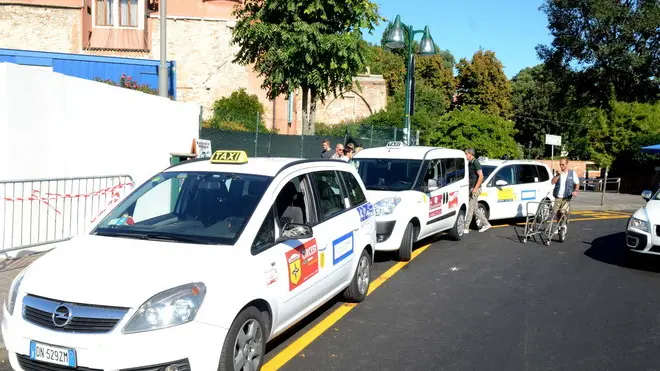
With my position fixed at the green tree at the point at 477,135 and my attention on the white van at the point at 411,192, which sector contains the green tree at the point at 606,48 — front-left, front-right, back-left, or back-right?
back-left

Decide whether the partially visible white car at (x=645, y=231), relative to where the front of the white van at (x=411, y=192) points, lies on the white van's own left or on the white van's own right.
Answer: on the white van's own left

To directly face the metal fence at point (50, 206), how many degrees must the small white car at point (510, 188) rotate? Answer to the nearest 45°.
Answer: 0° — it already faces it

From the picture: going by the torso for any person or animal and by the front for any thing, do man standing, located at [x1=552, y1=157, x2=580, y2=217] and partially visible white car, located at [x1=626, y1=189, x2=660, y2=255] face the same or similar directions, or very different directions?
same or similar directions

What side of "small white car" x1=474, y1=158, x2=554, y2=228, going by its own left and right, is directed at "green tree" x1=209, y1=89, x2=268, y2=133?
right

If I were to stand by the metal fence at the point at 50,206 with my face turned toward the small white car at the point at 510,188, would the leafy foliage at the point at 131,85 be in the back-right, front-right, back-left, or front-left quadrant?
front-left

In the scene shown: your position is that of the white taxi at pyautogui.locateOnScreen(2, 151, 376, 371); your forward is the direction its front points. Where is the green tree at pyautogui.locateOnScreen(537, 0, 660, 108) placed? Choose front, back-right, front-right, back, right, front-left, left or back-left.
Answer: back

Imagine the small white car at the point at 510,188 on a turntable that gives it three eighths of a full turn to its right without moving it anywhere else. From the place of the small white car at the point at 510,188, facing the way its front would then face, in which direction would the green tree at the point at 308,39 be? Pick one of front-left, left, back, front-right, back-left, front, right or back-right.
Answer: left

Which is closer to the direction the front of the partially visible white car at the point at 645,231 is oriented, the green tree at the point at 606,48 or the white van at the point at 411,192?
the white van

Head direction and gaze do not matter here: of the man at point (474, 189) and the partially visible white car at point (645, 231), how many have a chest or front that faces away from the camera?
0

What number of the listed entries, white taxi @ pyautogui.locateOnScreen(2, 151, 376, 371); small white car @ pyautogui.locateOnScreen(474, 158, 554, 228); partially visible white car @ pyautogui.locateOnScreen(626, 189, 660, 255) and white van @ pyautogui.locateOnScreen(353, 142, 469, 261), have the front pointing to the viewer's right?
0

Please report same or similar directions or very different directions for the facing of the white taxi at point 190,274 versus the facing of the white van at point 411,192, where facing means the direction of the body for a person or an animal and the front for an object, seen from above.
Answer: same or similar directions

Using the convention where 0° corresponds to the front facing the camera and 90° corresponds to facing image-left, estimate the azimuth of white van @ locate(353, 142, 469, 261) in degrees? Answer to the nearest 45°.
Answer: approximately 45°

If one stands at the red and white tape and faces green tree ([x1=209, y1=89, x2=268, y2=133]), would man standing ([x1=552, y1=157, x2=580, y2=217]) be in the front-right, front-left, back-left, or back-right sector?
front-right

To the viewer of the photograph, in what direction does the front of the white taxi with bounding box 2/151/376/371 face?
facing the viewer and to the left of the viewer

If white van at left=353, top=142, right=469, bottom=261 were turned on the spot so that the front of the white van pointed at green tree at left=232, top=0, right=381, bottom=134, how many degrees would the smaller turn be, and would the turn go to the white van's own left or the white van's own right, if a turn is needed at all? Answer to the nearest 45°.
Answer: approximately 90° to the white van's own right

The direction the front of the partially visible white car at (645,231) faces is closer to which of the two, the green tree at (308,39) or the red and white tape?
the red and white tape

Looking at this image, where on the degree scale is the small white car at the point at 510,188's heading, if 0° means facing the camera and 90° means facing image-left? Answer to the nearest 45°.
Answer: approximately 45°

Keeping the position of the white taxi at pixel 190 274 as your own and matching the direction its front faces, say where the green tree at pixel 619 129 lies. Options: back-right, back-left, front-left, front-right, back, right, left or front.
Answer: back
